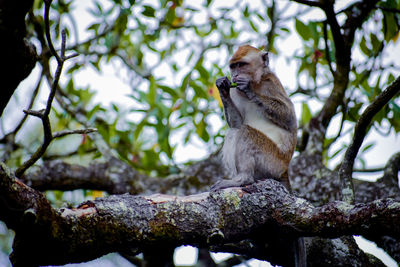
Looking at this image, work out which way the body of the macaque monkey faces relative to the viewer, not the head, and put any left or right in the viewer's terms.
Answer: facing the viewer and to the left of the viewer
